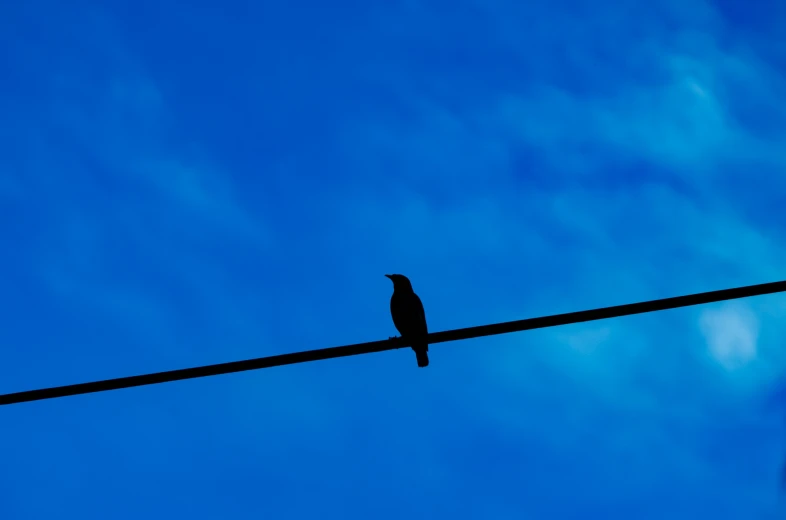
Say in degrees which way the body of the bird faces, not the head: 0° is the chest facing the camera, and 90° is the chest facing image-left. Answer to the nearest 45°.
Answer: approximately 90°
